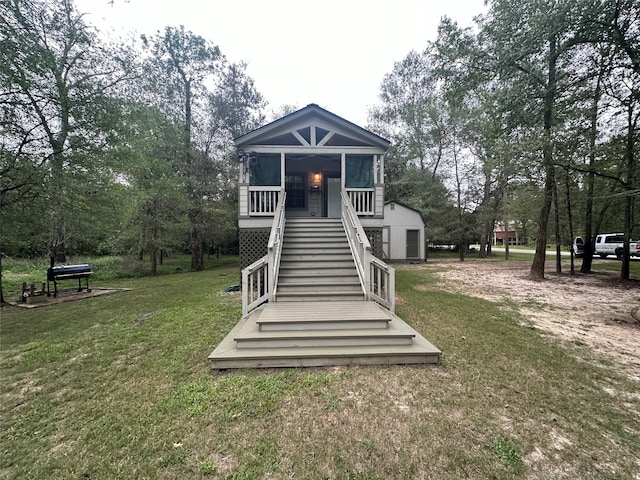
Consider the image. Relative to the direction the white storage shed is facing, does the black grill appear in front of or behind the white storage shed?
in front

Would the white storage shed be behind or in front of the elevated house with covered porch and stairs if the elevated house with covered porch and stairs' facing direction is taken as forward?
behind

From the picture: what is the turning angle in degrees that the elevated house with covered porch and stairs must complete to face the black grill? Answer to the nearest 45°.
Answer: approximately 90° to its right

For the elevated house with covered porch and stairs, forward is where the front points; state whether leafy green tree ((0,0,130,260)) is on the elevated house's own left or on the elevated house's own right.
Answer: on the elevated house's own right

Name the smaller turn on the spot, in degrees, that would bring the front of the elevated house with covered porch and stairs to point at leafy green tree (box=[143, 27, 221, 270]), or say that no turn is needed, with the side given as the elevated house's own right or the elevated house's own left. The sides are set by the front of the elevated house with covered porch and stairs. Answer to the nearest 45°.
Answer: approximately 135° to the elevated house's own right

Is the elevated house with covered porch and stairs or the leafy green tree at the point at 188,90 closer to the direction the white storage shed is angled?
the elevated house with covered porch and stairs

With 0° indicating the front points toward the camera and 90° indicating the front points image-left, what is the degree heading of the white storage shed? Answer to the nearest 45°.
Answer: approximately 0°

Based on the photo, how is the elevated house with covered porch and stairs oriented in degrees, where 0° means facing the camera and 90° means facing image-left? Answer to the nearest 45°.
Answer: approximately 0°

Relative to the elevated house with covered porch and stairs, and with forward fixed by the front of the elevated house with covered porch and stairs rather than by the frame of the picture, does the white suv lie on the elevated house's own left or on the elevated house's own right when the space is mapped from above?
on the elevated house's own left

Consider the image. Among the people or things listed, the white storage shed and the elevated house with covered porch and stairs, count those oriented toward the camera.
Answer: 2
